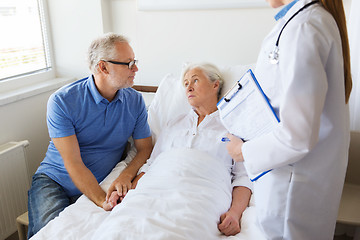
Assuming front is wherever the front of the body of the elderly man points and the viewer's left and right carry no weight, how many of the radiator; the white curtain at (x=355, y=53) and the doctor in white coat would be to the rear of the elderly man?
1

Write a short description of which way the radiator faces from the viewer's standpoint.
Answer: facing the viewer and to the right of the viewer

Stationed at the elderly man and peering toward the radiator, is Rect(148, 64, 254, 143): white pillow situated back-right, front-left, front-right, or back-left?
back-right

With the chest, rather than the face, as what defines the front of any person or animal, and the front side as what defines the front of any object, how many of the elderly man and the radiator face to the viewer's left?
0

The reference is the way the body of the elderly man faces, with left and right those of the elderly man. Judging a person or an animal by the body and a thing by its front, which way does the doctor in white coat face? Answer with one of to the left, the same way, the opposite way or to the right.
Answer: the opposite way

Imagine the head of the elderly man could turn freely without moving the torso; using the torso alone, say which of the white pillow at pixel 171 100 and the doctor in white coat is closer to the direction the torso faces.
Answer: the doctor in white coat

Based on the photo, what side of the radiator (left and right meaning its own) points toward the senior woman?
front

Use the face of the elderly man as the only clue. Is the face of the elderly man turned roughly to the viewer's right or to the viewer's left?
to the viewer's right

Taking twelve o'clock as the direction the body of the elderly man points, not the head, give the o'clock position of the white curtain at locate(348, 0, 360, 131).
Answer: The white curtain is roughly at 11 o'clock from the elderly man.

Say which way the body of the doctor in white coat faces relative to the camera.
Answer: to the viewer's left

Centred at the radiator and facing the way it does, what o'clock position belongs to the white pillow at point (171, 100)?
The white pillow is roughly at 11 o'clock from the radiator.

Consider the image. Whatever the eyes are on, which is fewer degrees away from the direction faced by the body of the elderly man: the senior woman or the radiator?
the senior woman

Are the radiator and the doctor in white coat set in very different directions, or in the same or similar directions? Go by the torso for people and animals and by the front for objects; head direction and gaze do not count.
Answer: very different directions

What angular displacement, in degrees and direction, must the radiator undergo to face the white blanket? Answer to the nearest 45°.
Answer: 0° — it already faces it
